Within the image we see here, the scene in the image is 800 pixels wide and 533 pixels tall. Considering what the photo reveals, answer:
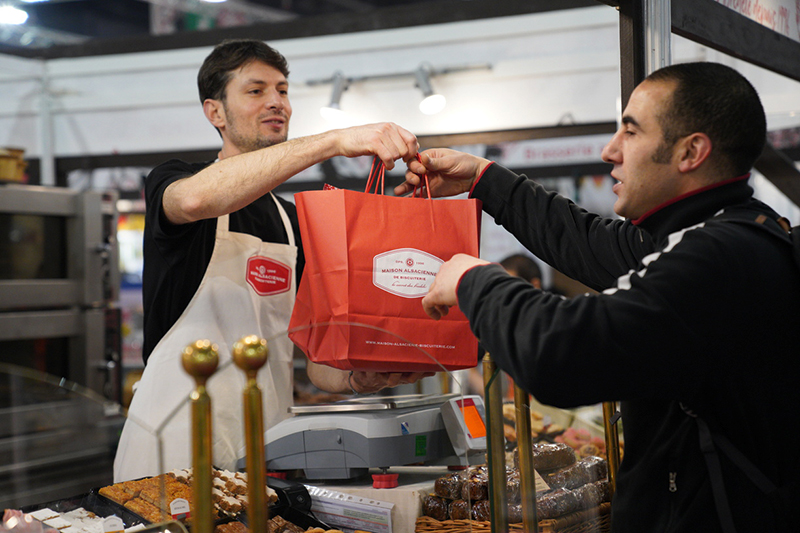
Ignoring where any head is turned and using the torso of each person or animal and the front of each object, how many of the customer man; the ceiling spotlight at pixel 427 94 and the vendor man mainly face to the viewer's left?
1

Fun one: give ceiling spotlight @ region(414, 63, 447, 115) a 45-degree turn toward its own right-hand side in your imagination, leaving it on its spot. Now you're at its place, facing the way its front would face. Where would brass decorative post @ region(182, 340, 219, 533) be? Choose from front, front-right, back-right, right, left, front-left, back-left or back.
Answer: front

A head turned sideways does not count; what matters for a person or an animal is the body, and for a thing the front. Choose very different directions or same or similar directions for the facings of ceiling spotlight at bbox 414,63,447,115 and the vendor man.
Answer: same or similar directions

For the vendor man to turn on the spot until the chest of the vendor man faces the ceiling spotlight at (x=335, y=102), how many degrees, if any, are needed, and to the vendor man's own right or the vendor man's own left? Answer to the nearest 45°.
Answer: approximately 135° to the vendor man's own left

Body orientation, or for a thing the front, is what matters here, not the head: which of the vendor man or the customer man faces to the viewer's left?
the customer man

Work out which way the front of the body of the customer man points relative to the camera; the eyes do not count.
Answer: to the viewer's left

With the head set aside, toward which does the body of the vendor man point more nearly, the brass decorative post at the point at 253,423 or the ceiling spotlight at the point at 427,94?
the brass decorative post

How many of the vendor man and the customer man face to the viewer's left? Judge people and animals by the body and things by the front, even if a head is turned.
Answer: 1

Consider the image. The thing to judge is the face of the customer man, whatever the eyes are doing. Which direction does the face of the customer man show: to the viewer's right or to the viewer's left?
to the viewer's left

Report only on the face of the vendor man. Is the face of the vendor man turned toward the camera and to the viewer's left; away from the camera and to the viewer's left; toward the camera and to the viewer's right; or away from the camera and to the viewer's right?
toward the camera and to the viewer's right

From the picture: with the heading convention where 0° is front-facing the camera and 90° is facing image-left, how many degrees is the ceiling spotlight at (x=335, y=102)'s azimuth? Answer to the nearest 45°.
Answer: approximately 45°

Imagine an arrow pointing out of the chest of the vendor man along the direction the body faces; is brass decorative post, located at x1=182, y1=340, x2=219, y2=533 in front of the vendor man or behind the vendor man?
in front

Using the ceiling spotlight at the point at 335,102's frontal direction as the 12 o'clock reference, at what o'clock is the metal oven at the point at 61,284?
The metal oven is roughly at 1 o'clock from the ceiling spotlight.

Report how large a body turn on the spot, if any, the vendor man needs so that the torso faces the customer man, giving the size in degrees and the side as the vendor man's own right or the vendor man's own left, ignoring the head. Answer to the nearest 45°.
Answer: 0° — they already face them
